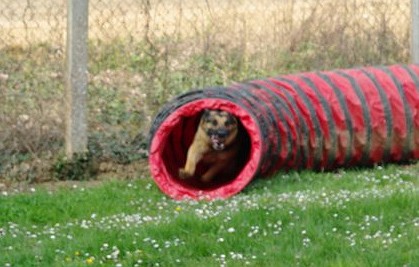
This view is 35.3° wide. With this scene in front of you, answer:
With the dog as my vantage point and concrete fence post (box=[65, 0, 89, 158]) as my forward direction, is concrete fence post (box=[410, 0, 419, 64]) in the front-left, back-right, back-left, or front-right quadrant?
back-right

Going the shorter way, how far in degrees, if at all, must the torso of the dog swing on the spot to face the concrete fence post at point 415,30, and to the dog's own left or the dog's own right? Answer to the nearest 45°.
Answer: approximately 135° to the dog's own left

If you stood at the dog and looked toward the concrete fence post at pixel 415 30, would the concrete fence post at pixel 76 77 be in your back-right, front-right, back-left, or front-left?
back-left

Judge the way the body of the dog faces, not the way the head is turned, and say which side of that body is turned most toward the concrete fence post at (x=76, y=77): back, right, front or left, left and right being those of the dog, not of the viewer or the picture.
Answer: right

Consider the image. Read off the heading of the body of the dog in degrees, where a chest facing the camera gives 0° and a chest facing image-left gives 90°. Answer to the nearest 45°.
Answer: approximately 0°
